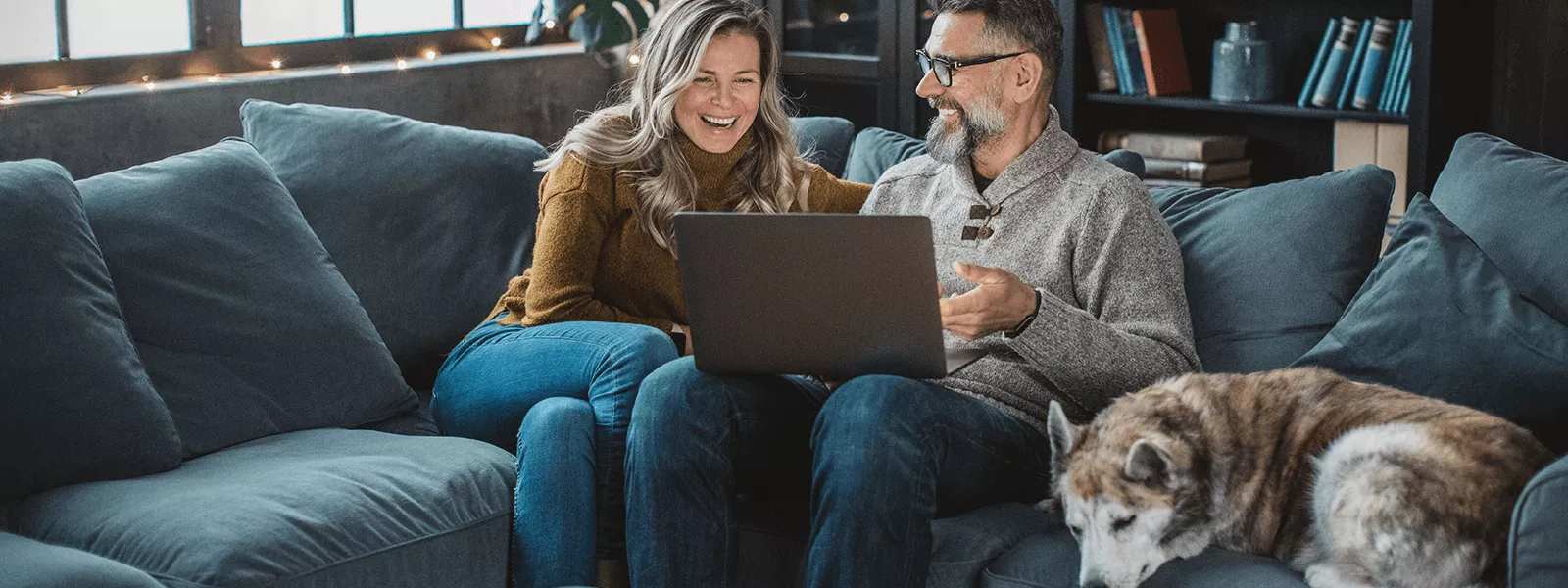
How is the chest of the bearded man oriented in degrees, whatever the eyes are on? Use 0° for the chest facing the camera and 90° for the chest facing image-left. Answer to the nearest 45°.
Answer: approximately 45°

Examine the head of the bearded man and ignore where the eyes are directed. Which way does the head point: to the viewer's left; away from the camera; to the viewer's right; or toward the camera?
to the viewer's left

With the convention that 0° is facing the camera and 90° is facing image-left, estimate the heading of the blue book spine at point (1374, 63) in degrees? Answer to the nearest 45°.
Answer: approximately 0°

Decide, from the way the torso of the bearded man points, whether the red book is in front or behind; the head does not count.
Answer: behind
